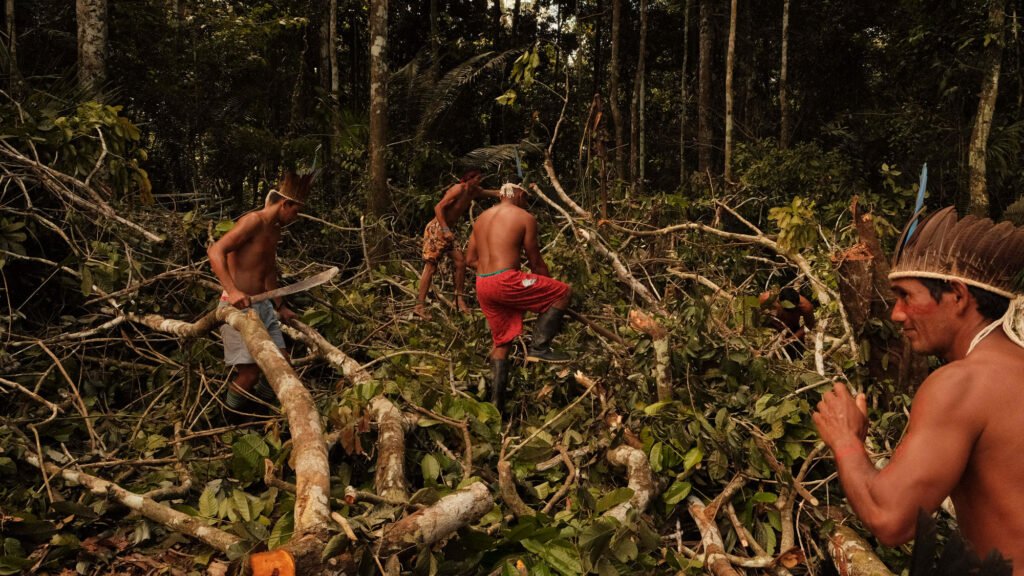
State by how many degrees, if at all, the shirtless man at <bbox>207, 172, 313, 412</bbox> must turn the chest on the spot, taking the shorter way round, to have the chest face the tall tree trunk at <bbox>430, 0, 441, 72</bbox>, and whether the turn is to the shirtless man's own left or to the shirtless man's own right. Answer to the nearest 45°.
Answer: approximately 135° to the shirtless man's own left

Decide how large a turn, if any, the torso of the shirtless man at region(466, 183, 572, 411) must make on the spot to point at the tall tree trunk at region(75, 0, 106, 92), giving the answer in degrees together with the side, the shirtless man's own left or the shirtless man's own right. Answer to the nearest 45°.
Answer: approximately 90° to the shirtless man's own left

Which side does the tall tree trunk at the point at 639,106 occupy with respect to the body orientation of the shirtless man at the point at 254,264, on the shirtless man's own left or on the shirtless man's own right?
on the shirtless man's own left

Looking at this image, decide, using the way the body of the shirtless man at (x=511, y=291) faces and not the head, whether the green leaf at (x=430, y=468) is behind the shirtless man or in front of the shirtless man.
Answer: behind

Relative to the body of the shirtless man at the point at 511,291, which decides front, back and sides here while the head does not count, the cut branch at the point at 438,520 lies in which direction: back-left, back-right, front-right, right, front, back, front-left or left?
back-right

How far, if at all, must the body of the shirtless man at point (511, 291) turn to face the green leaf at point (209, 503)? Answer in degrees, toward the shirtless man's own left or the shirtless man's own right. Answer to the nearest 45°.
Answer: approximately 180°

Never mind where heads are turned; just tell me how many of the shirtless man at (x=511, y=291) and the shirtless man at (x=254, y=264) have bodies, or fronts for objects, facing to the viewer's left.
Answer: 0

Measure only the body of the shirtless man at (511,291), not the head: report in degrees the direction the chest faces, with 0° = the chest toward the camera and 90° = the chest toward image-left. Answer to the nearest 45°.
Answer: approximately 225°

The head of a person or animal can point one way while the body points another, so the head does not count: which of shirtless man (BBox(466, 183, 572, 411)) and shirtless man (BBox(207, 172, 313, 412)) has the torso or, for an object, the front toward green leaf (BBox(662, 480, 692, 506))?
shirtless man (BBox(207, 172, 313, 412))

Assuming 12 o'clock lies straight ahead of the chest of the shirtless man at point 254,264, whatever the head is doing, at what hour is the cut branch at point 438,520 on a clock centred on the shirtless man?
The cut branch is roughly at 1 o'clock from the shirtless man.

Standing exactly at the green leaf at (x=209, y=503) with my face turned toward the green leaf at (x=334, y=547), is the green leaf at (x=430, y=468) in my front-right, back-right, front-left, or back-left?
front-left

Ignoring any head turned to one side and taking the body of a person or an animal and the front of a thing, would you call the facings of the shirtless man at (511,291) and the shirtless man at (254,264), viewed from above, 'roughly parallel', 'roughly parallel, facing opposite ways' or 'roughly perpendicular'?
roughly perpendicular

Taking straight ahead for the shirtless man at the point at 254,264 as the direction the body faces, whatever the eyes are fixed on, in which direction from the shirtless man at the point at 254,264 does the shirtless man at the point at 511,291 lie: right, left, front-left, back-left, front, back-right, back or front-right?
front-left

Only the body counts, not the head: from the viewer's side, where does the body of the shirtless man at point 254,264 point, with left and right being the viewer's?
facing the viewer and to the right of the viewer

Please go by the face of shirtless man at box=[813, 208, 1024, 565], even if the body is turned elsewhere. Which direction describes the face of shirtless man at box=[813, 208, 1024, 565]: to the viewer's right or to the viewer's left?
to the viewer's left

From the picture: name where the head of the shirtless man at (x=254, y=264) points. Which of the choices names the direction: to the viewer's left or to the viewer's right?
to the viewer's right

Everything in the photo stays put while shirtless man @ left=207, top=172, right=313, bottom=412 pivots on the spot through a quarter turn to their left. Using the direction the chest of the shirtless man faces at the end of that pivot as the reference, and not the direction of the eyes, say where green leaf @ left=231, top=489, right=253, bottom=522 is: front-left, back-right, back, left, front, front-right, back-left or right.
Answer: back-right

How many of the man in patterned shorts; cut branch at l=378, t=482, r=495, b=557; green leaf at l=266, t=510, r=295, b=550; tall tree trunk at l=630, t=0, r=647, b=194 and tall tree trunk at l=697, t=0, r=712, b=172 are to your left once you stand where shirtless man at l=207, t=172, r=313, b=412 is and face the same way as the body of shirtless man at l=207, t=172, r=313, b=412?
3
